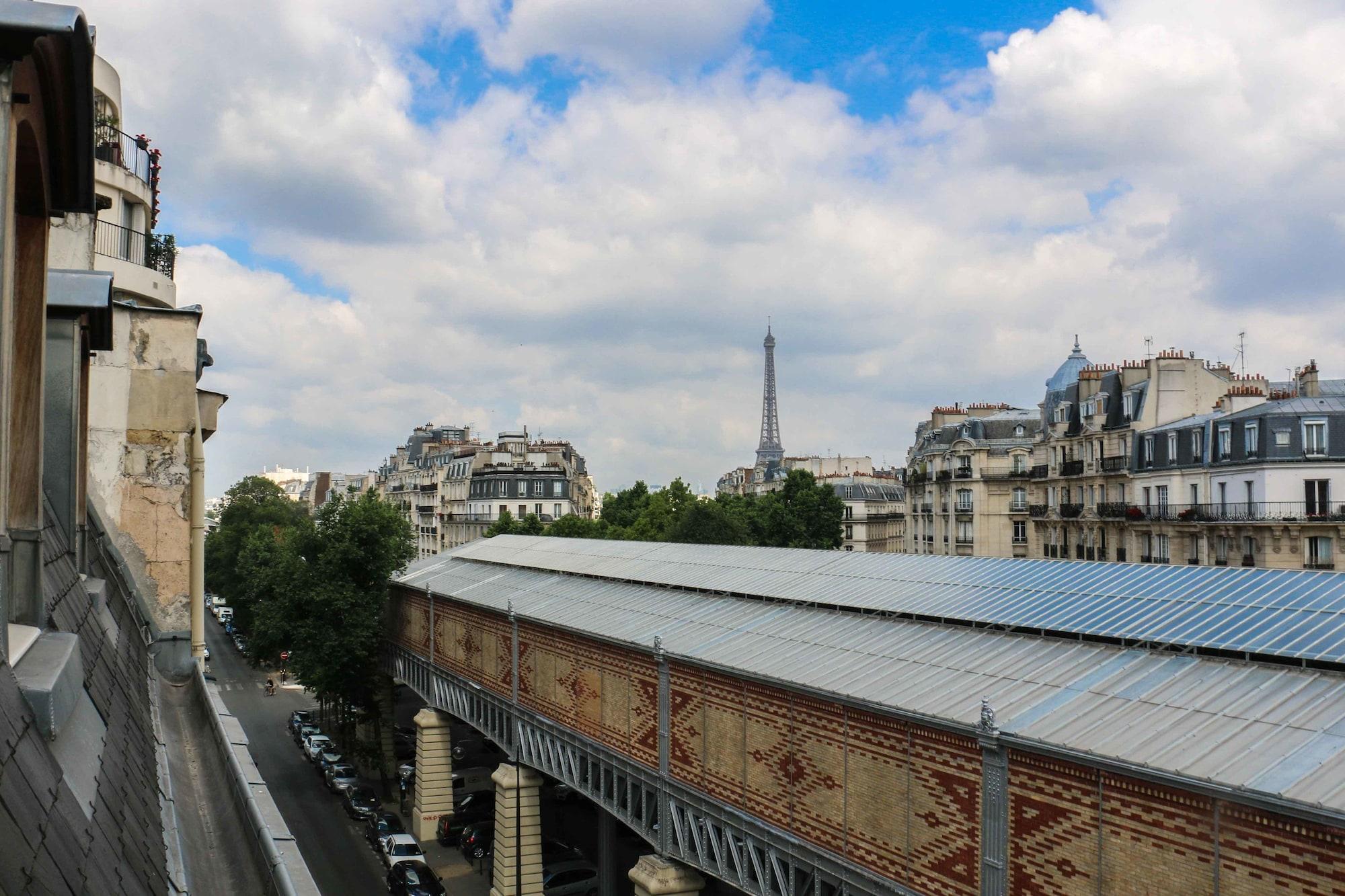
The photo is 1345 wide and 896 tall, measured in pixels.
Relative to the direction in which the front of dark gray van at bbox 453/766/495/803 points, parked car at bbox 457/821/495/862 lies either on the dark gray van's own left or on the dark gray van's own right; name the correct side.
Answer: on the dark gray van's own left

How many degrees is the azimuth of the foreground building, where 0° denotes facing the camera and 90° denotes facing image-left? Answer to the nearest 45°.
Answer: approximately 270°

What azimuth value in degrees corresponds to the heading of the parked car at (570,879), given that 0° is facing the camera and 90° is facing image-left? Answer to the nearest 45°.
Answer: approximately 45°

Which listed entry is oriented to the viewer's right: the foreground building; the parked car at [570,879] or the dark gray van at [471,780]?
the foreground building

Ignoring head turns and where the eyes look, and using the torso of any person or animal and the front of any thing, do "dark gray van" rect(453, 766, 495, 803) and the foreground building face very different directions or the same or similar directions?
very different directions

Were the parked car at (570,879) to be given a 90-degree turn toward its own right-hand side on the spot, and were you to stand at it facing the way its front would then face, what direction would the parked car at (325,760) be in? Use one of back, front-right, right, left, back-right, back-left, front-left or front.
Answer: front

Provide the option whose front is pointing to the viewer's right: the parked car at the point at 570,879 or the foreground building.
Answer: the foreground building
